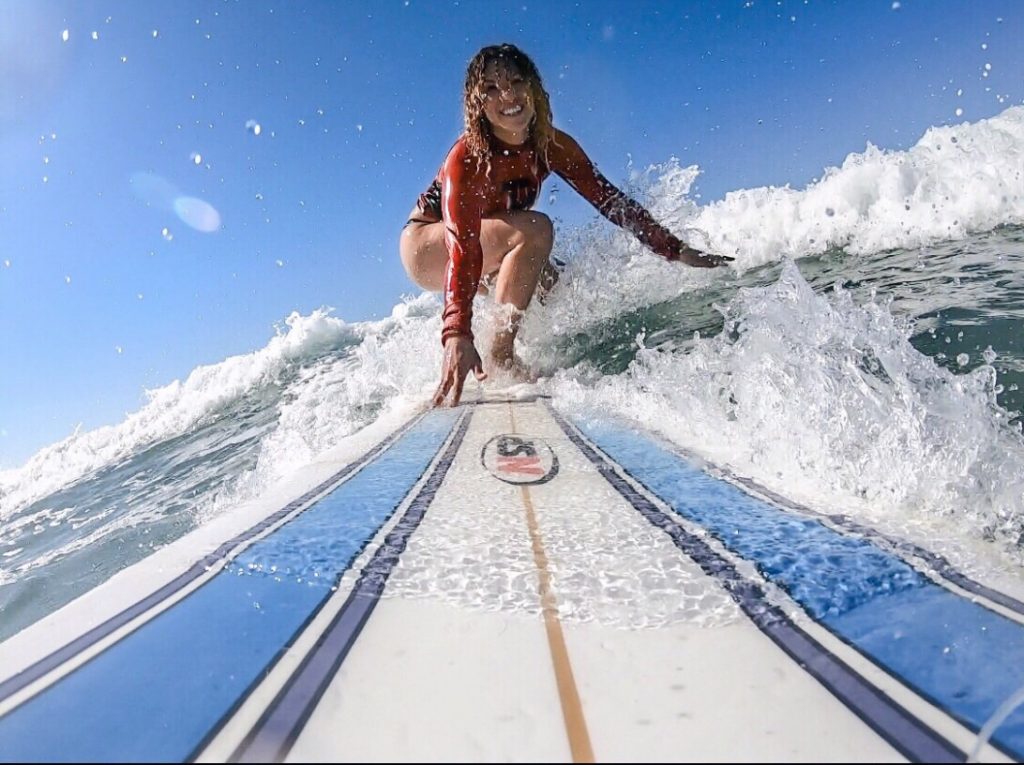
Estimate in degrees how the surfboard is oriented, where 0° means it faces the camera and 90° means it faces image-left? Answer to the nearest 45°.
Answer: approximately 0°
